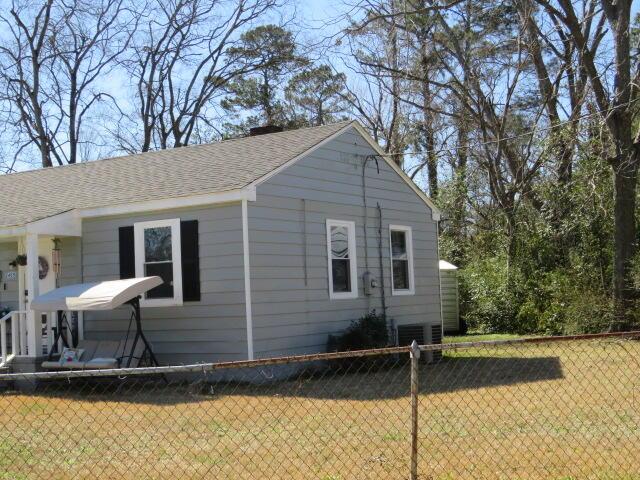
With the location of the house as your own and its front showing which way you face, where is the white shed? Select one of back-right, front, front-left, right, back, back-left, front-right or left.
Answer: back

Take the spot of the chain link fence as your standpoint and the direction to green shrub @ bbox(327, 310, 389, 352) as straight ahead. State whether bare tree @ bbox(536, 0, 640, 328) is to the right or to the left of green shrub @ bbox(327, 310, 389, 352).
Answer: right

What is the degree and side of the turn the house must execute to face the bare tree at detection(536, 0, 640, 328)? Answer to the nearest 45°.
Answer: approximately 135° to its left

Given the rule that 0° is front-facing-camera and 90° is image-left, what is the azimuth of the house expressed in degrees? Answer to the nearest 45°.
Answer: approximately 45°

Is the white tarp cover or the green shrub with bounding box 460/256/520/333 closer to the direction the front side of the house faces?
the white tarp cover

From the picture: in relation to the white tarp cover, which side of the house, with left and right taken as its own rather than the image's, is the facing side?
front
